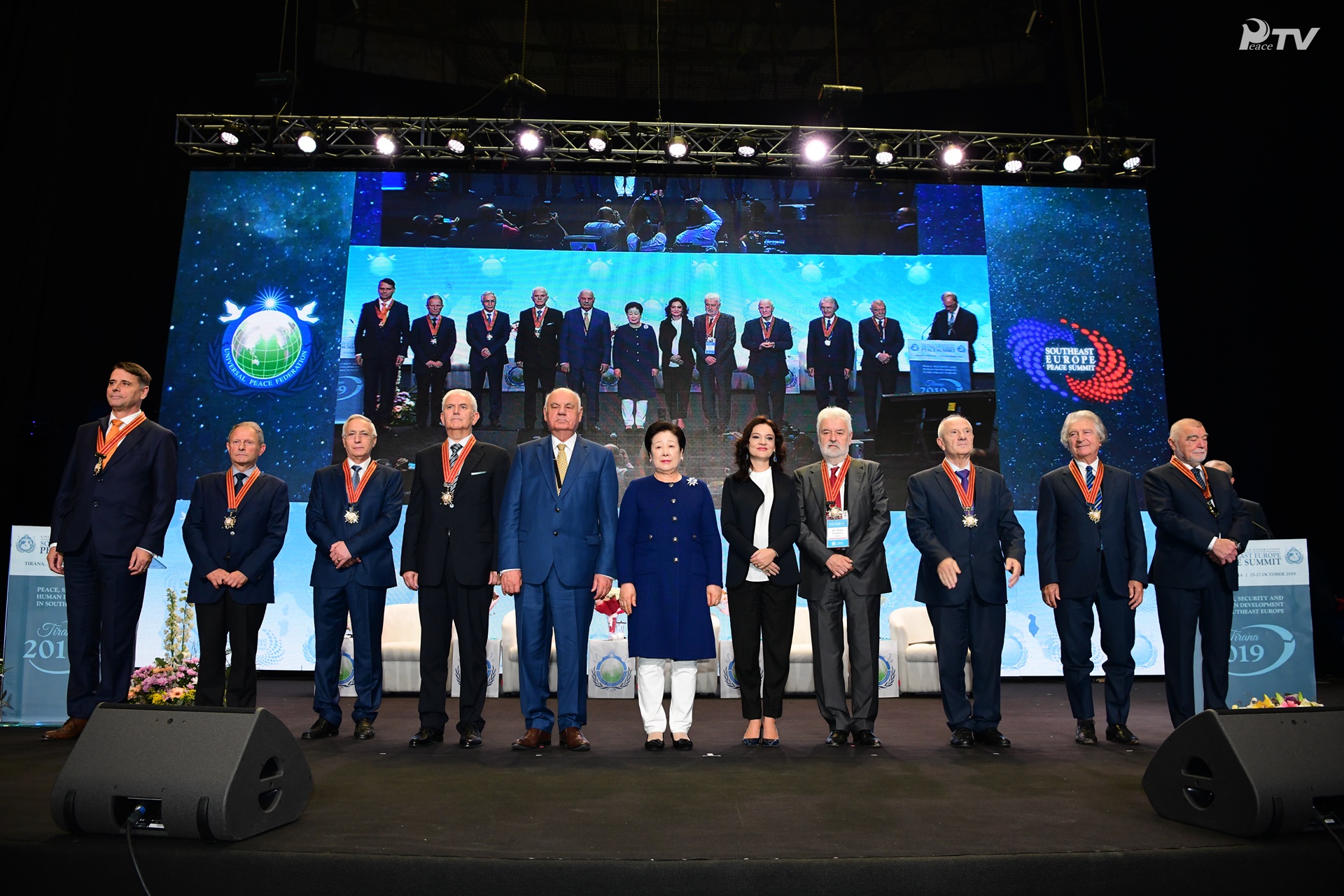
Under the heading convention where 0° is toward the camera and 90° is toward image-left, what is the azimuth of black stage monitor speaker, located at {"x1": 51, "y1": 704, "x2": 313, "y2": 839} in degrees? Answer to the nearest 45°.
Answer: approximately 225°

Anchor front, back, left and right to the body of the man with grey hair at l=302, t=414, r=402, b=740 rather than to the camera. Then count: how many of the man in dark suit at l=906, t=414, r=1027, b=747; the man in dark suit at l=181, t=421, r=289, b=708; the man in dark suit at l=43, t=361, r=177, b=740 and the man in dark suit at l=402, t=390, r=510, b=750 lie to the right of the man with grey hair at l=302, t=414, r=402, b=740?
2

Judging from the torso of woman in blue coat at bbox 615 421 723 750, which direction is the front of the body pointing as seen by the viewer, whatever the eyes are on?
toward the camera

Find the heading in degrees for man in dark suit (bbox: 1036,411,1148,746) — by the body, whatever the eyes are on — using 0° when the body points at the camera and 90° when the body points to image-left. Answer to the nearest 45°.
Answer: approximately 0°

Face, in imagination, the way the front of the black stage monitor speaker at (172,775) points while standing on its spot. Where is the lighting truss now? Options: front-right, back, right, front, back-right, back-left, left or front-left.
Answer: front

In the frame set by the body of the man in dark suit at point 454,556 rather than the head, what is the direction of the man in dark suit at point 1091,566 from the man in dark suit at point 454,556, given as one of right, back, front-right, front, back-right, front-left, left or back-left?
left

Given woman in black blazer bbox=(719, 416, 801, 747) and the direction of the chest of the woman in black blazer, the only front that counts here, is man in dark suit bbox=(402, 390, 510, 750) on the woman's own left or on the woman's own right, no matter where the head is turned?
on the woman's own right

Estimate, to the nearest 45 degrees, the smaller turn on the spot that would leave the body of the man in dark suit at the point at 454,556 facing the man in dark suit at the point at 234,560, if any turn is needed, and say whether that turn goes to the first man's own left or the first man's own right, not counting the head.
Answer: approximately 90° to the first man's own right

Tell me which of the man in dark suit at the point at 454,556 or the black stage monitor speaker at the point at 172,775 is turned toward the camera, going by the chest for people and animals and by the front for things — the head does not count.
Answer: the man in dark suit

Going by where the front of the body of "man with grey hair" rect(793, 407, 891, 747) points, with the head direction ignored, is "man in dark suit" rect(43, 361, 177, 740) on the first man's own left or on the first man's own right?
on the first man's own right

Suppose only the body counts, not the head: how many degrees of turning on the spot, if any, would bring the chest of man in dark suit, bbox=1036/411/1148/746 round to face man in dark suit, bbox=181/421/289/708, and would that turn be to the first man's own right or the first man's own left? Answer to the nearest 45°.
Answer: approximately 45° to the first man's own right

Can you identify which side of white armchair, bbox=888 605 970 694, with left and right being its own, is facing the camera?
front

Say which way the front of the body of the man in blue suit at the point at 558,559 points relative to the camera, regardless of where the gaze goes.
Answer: toward the camera

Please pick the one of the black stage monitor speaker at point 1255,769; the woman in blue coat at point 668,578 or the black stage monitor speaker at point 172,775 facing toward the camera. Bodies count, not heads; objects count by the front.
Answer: the woman in blue coat

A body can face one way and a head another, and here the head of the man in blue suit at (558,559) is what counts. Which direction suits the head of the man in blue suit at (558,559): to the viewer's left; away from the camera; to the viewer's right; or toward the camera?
toward the camera

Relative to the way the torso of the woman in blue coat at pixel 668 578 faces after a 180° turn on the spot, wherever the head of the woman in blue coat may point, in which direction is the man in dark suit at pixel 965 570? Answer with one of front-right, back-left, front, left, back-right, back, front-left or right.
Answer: right

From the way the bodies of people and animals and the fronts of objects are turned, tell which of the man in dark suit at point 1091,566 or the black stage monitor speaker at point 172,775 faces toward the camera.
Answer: the man in dark suit

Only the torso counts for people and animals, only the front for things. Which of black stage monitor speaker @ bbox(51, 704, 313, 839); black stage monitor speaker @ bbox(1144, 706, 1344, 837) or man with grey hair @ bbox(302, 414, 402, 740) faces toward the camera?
the man with grey hair
